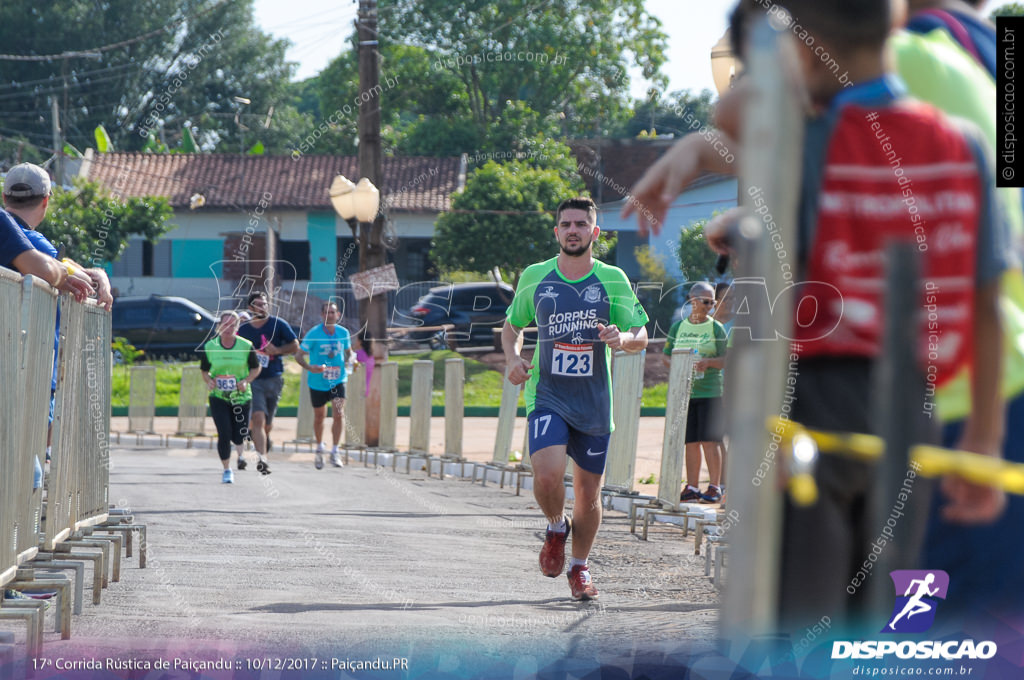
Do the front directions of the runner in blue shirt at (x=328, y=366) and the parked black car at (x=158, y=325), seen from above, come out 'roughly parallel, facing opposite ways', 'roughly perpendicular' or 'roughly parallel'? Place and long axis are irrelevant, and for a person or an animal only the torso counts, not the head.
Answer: roughly perpendicular

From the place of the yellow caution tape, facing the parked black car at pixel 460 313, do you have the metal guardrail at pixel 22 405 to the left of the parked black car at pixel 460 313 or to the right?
left

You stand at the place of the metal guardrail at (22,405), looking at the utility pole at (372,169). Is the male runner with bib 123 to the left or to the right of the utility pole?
right

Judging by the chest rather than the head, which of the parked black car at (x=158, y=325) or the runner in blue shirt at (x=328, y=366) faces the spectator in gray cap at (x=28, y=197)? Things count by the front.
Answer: the runner in blue shirt

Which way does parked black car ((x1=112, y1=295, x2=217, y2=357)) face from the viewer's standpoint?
to the viewer's right

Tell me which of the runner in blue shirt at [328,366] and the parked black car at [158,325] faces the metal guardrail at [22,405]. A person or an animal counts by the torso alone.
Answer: the runner in blue shirt

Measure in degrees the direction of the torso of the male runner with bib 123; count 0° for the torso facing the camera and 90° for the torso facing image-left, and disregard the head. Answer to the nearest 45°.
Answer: approximately 0°
